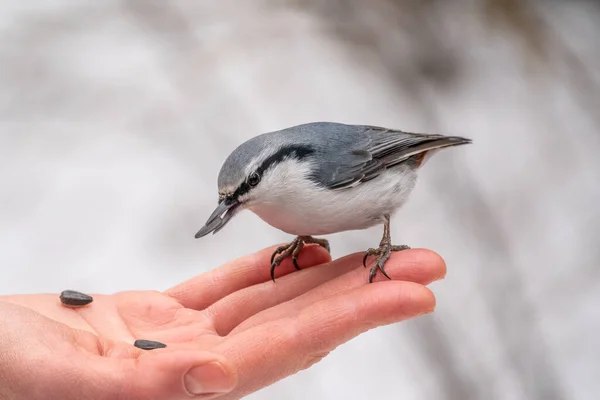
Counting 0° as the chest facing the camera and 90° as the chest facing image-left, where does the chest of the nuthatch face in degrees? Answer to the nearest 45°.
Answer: approximately 90°

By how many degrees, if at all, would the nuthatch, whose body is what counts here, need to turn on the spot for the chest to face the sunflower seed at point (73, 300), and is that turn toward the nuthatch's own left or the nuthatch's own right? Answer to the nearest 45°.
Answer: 0° — it already faces it
